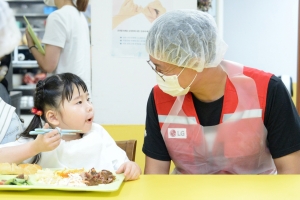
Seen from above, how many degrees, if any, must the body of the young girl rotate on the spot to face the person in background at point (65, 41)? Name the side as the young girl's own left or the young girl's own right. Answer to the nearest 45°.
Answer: approximately 135° to the young girl's own left

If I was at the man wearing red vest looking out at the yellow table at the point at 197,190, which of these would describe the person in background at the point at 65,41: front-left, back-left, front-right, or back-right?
back-right

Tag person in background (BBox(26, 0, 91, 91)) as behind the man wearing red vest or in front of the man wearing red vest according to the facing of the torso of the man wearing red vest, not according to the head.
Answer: behind

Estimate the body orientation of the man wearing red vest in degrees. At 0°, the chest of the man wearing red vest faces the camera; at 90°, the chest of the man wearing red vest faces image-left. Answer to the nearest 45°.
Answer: approximately 0°

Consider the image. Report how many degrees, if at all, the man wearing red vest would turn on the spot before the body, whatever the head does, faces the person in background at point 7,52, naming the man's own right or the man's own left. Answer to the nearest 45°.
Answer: approximately 90° to the man's own right
